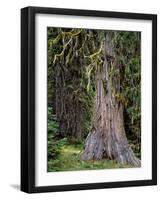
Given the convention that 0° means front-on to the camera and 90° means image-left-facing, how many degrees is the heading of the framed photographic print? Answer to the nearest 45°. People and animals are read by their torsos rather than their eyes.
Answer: approximately 315°
